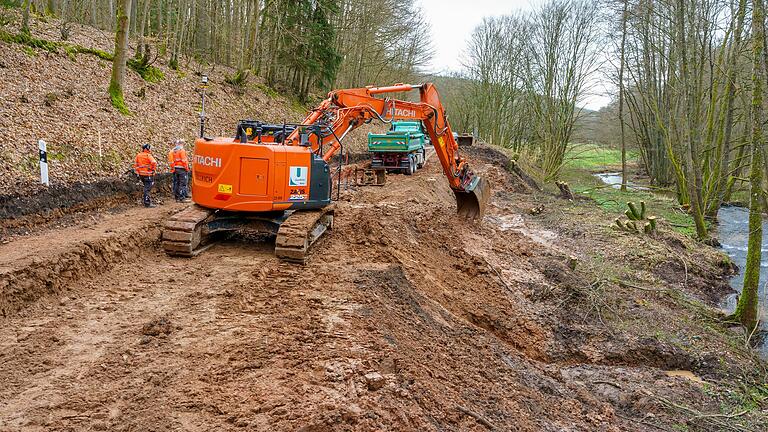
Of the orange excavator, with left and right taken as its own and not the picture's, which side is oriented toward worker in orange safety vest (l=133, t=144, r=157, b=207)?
left

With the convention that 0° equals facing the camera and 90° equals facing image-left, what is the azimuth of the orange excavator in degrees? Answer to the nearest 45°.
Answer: approximately 225°

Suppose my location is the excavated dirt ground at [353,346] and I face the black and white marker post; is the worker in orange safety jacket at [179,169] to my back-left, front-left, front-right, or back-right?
front-right

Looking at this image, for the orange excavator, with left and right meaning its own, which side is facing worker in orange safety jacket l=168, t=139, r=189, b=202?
left

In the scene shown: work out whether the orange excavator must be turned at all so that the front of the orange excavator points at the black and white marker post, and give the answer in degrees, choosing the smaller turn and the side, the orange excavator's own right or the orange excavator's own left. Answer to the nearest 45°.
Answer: approximately 90° to the orange excavator's own left

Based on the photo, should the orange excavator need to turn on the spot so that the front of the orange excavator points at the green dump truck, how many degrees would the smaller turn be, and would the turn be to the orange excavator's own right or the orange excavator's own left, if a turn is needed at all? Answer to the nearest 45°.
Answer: approximately 45° to the orange excavator's own left

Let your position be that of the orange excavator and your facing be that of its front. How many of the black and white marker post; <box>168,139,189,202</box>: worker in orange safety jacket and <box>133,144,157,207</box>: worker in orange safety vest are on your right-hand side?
0
